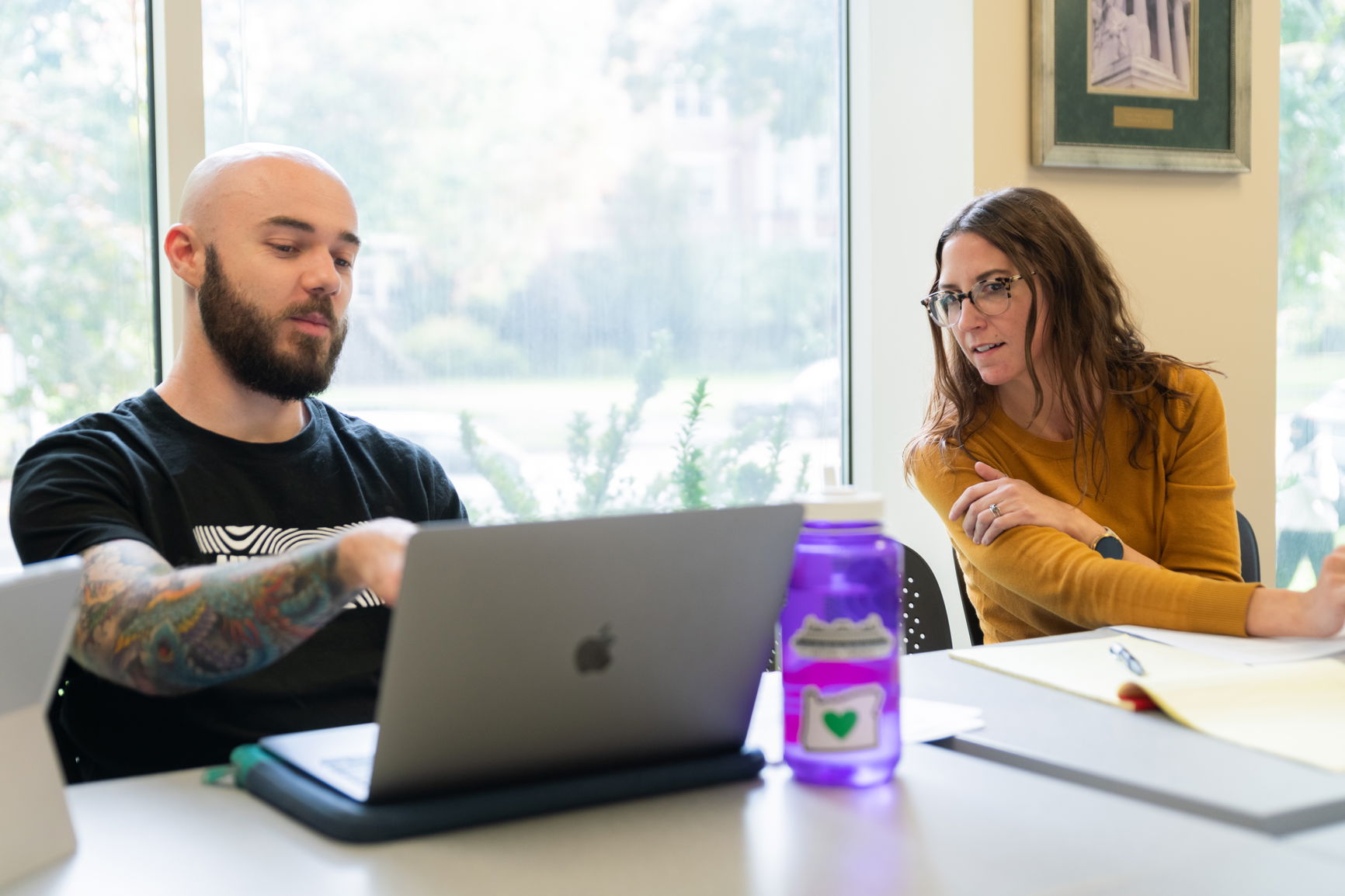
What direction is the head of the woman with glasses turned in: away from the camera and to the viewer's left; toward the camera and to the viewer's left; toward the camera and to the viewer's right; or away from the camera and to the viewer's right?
toward the camera and to the viewer's left

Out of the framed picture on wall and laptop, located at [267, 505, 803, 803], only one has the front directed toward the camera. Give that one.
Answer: the framed picture on wall

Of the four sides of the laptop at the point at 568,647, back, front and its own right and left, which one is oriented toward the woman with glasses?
right

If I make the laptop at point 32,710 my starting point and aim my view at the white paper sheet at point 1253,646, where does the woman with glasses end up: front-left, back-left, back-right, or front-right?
front-left

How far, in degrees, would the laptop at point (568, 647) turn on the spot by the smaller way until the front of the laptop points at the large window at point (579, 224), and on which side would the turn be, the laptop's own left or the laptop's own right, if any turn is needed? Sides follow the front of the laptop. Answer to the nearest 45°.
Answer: approximately 45° to the laptop's own right

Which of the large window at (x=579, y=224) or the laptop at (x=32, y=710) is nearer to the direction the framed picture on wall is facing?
the laptop

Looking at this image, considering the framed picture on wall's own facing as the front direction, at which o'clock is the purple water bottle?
The purple water bottle is roughly at 12 o'clock from the framed picture on wall.

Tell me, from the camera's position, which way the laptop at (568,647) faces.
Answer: facing away from the viewer and to the left of the viewer

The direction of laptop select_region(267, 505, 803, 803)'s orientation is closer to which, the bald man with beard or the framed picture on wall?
the bald man with beard

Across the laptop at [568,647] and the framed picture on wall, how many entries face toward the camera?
1

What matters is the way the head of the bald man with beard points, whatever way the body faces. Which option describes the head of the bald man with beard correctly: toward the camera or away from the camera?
toward the camera

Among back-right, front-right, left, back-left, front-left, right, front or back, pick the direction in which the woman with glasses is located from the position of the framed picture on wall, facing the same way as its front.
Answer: front

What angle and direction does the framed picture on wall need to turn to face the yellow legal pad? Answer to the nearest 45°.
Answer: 0° — it already faces it

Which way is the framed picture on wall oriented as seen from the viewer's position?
toward the camera
